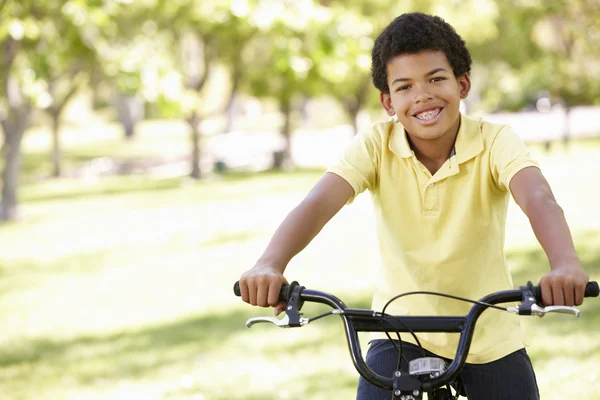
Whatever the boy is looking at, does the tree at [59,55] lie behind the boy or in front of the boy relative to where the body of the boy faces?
behind

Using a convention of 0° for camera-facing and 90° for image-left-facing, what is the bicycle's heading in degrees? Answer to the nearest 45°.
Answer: approximately 0°

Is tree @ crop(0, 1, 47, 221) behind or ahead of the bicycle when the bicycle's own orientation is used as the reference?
behind

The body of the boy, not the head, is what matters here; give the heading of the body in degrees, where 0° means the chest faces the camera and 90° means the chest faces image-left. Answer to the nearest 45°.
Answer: approximately 0°

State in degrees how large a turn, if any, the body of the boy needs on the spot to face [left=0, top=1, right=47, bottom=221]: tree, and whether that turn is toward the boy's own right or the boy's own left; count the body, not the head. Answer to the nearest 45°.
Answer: approximately 135° to the boy's own right

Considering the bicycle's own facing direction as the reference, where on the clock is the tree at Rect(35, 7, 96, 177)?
The tree is roughly at 5 o'clock from the bicycle.
